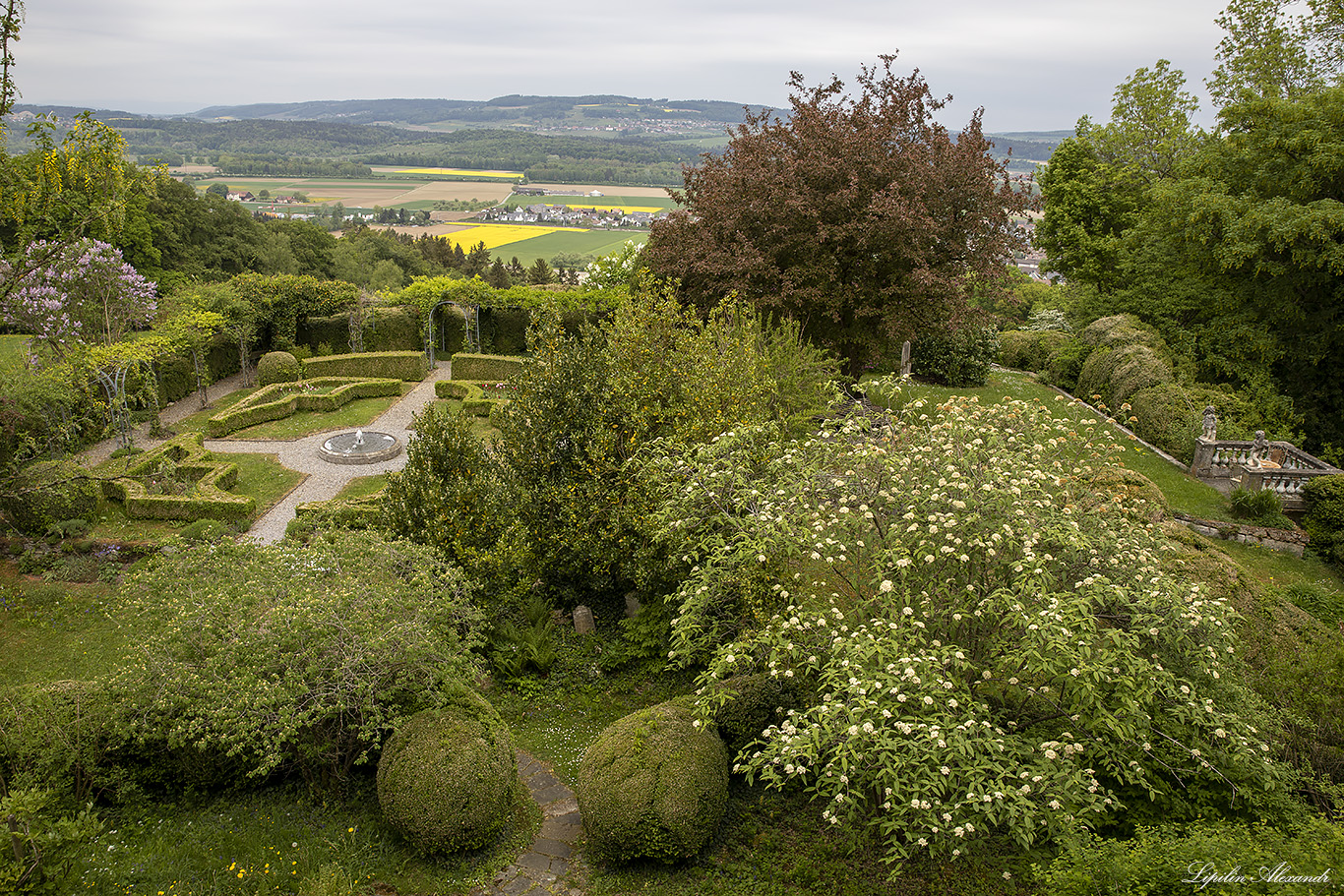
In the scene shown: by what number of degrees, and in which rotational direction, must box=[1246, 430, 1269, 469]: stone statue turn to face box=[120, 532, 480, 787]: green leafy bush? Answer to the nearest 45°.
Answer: approximately 45° to its left

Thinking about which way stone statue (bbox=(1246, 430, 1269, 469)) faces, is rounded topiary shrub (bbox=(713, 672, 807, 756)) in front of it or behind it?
in front

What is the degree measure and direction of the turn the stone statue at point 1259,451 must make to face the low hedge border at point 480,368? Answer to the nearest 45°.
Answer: approximately 45° to its right

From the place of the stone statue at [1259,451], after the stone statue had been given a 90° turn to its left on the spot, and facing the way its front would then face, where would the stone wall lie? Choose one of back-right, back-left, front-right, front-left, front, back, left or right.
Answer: front-right

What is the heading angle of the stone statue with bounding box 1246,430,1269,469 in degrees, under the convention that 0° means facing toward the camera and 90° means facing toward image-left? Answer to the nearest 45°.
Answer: approximately 45°

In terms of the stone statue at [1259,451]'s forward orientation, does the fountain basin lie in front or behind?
in front

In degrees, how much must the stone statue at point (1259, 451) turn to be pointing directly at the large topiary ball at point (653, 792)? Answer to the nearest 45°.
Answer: approximately 45° to its left

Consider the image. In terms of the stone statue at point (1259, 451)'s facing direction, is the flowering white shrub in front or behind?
in front

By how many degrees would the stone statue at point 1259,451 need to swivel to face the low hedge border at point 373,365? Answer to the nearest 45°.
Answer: approximately 45° to its right
